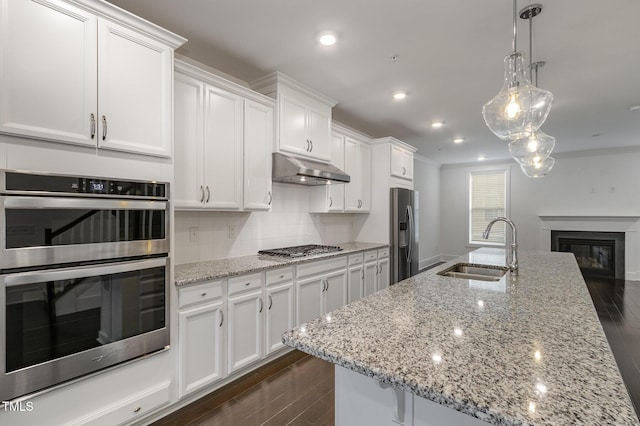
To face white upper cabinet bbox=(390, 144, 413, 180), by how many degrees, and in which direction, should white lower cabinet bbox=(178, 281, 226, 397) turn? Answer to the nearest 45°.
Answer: approximately 90° to its left

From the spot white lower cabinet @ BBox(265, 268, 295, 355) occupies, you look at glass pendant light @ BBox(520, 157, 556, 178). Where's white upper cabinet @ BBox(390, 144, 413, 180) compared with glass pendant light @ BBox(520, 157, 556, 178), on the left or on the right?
left

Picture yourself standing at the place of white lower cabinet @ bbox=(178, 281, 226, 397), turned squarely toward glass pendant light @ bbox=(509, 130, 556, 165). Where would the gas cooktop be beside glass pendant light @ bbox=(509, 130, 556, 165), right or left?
left

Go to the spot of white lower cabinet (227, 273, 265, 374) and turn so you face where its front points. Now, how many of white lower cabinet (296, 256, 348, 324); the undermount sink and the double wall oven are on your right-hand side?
1

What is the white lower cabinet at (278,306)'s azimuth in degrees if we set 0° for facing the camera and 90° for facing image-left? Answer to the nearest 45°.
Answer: approximately 315°

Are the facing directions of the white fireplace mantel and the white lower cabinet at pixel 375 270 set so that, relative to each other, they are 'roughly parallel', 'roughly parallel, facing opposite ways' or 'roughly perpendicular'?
roughly perpendicular

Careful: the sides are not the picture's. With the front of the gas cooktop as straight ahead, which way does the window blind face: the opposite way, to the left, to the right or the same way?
to the right

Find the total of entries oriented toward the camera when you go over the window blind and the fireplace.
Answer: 2

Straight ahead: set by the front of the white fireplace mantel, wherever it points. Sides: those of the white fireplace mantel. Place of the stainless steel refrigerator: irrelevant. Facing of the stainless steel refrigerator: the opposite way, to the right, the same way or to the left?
to the left

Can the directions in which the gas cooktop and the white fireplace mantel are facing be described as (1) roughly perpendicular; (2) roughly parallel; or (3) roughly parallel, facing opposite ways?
roughly perpendicular

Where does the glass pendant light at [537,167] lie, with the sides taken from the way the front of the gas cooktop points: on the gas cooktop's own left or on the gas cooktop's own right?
on the gas cooktop's own left
